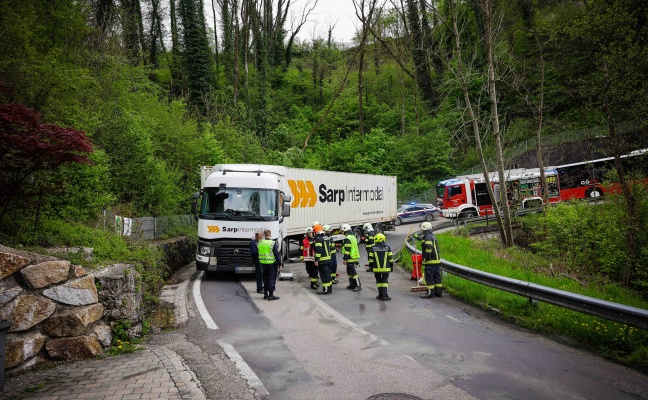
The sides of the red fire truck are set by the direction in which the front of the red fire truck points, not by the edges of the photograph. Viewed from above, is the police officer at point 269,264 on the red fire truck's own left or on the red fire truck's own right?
on the red fire truck's own left

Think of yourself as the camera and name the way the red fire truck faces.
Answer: facing to the left of the viewer

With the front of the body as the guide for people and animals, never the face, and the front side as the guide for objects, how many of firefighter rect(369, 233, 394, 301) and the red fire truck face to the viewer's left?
1

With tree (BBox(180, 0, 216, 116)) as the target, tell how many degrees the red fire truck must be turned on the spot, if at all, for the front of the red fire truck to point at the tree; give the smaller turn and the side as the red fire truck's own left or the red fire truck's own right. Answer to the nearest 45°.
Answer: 0° — it already faces it

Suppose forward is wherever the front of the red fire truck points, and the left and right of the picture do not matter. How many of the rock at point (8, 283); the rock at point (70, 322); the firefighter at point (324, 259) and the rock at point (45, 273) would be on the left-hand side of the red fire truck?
4

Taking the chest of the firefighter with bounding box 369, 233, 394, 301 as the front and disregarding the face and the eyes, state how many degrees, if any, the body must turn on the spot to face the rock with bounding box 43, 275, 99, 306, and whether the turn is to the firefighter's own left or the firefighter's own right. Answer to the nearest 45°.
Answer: approximately 135° to the firefighter's own left

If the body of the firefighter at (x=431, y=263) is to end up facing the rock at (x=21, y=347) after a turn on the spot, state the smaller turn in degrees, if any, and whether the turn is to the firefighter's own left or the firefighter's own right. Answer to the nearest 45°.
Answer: approximately 90° to the firefighter's own left

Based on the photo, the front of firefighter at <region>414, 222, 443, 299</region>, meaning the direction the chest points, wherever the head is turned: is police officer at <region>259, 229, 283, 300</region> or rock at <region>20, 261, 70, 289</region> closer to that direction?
the police officer

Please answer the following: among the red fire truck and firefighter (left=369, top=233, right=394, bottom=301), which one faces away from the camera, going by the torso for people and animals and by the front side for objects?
the firefighter

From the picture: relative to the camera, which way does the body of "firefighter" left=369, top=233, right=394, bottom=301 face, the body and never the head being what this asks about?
away from the camera
